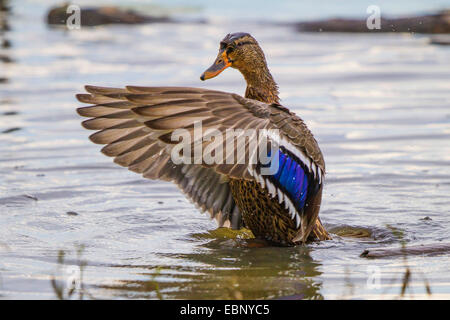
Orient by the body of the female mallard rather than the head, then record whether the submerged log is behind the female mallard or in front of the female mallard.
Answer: behind

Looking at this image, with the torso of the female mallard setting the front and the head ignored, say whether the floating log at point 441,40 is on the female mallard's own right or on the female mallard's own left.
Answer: on the female mallard's own right

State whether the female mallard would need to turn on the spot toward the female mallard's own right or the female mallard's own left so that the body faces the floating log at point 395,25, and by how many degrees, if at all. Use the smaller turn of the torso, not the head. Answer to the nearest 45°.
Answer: approximately 90° to the female mallard's own right
